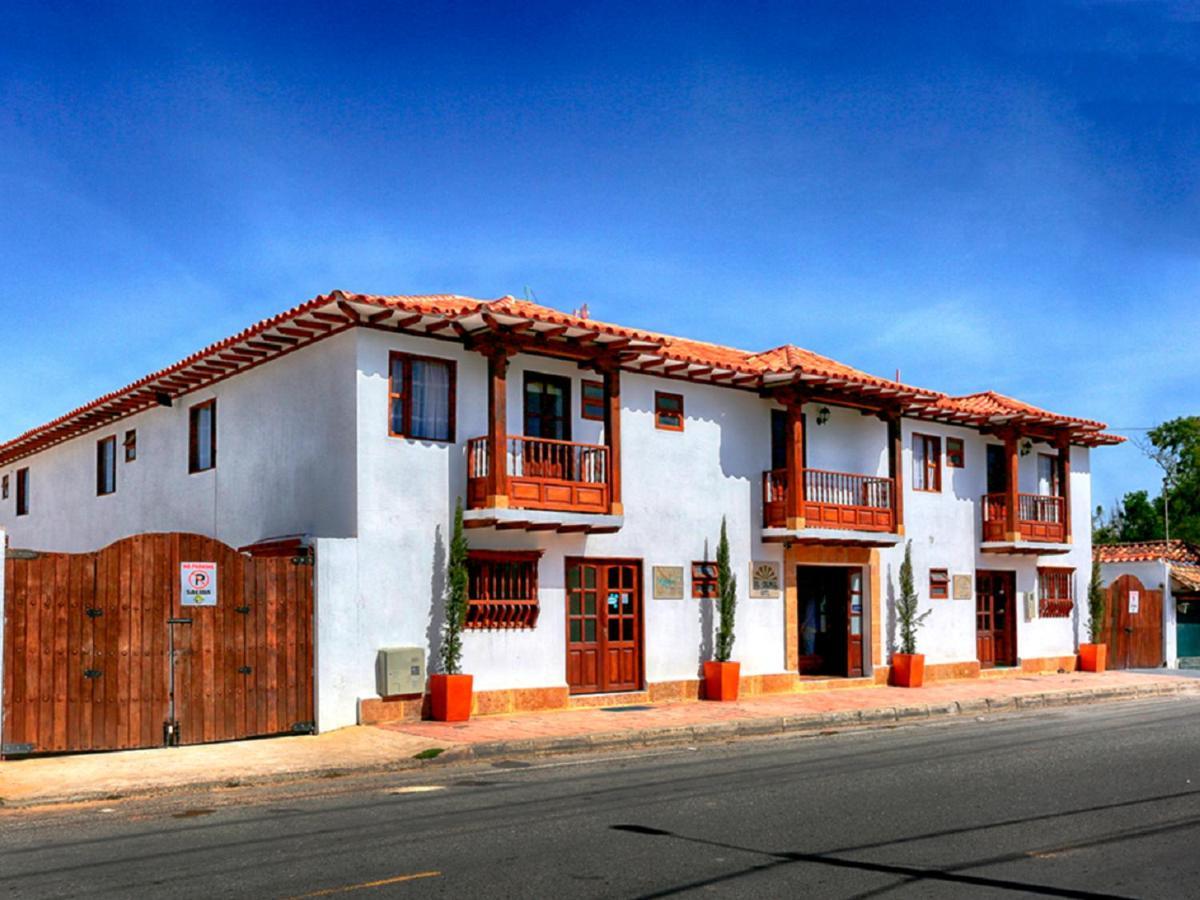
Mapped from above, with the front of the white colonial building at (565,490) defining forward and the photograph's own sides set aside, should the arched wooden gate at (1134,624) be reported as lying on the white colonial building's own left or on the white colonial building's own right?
on the white colonial building's own left

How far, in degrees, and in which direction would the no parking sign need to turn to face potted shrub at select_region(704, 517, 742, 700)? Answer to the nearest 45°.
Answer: approximately 135° to its left

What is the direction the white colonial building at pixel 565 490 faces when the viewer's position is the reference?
facing the viewer and to the right of the viewer

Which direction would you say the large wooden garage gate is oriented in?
toward the camera

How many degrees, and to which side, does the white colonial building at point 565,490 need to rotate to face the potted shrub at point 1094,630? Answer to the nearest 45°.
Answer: approximately 90° to its left

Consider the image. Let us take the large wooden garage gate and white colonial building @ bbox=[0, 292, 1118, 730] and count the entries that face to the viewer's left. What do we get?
0
